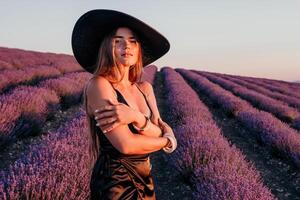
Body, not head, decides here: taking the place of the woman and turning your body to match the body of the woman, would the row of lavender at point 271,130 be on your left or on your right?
on your left

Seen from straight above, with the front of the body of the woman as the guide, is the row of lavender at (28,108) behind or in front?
behind

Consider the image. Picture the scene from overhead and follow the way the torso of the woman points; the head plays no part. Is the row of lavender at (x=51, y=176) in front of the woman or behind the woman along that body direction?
behind

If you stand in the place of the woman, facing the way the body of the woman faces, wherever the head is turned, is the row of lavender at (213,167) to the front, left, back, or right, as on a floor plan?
left

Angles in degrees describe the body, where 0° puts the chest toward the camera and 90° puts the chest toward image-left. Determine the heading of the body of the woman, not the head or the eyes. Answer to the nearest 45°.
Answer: approximately 315°
